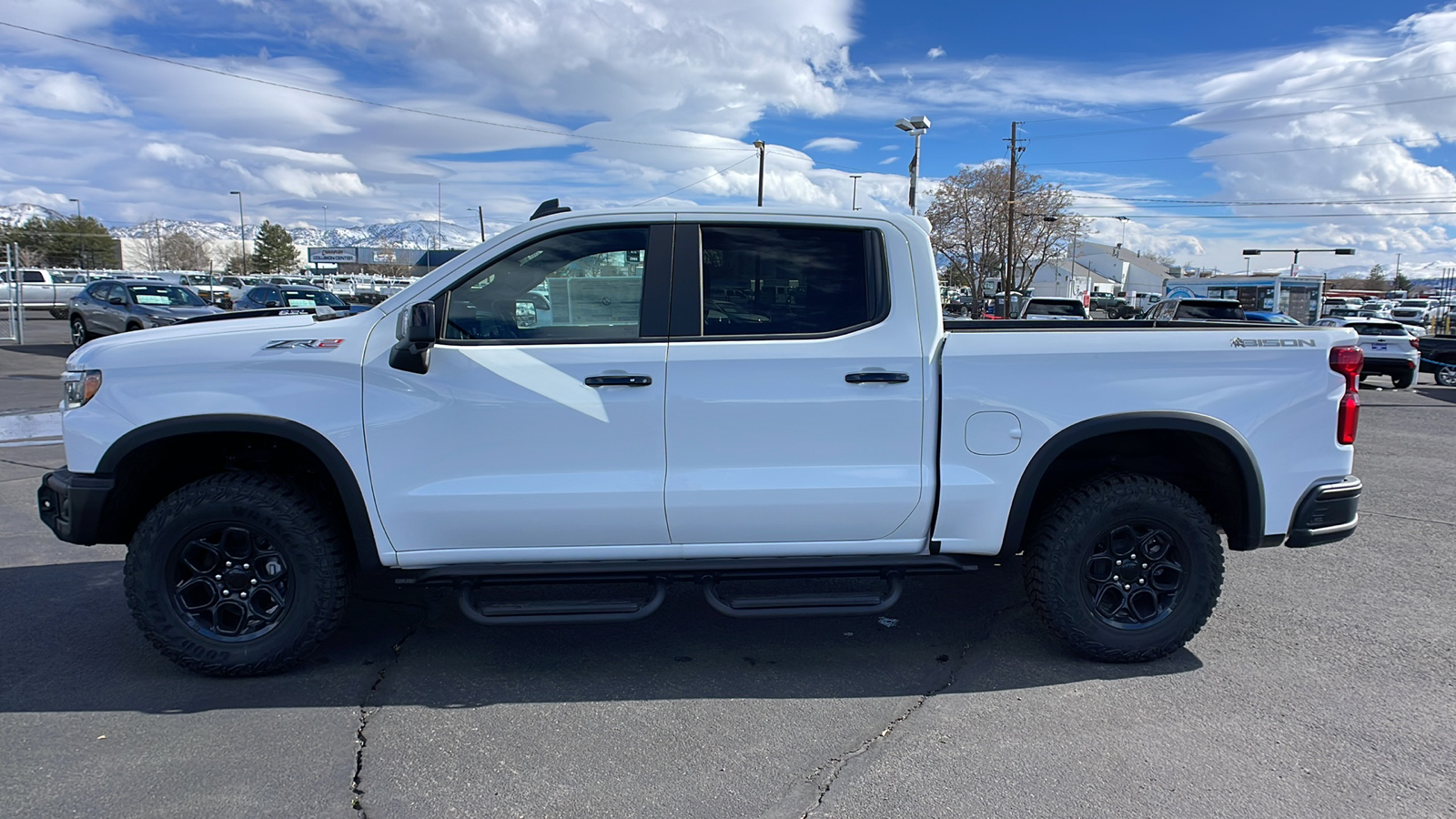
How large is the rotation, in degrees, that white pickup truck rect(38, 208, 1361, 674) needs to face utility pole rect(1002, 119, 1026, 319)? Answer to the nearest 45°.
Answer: approximately 90° to its right

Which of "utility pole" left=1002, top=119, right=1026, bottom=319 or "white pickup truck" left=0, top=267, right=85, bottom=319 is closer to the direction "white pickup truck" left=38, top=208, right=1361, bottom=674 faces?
the white pickup truck

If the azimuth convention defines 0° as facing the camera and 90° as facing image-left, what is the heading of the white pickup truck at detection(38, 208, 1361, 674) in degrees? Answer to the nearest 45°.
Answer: approximately 90°

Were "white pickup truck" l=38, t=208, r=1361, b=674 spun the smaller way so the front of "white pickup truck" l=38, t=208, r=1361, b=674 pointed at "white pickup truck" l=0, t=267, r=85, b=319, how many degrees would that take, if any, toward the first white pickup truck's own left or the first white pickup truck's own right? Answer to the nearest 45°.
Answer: approximately 45° to the first white pickup truck's own right

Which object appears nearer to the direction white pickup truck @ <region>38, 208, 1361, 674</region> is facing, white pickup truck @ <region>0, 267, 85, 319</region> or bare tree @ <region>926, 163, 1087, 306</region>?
the white pickup truck
